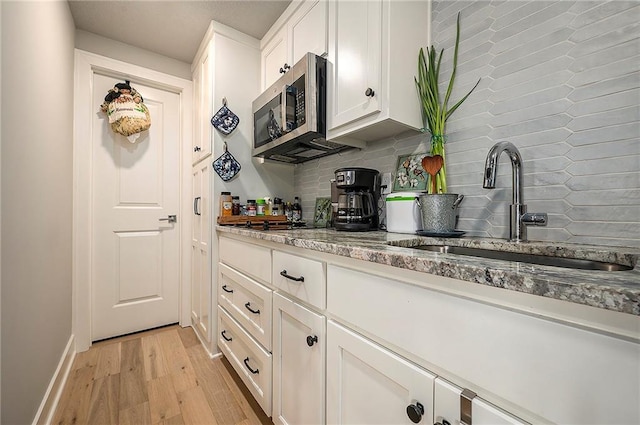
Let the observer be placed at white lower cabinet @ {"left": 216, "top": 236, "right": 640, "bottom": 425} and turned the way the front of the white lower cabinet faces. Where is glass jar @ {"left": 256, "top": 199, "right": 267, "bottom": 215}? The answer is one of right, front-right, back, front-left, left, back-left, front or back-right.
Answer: right

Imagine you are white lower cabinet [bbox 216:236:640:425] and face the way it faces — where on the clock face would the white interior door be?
The white interior door is roughly at 2 o'clock from the white lower cabinet.

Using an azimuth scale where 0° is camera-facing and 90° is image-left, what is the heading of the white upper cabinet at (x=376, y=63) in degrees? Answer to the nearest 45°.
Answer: approximately 45°

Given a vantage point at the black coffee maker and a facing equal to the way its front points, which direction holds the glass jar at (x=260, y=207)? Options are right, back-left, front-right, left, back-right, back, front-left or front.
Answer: right

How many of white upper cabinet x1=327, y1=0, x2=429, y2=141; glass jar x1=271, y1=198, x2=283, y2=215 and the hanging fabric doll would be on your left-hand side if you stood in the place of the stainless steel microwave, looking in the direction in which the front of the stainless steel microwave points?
1

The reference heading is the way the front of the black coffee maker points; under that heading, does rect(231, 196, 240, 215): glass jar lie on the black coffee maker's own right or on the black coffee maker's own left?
on the black coffee maker's own right

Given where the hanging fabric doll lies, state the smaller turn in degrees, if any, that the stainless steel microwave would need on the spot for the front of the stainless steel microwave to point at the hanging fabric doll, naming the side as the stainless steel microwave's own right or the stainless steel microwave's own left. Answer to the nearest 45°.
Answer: approximately 90° to the stainless steel microwave's own right
